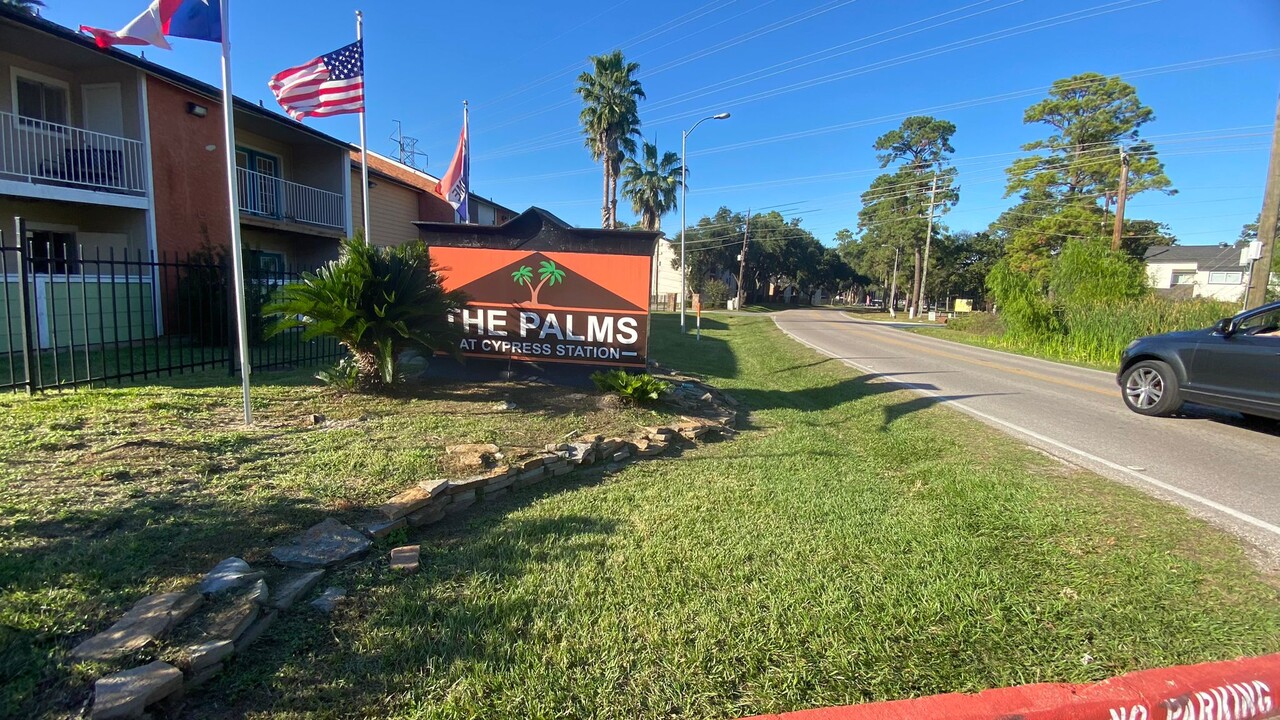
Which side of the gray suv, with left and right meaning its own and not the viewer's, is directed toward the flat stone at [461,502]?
left

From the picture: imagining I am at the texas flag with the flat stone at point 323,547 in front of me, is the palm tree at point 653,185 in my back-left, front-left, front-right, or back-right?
back-left

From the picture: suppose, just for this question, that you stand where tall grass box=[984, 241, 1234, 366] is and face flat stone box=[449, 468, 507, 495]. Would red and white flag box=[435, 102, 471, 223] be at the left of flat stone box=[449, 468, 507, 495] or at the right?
right

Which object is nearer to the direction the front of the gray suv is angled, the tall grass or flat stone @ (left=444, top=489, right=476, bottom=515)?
the tall grass

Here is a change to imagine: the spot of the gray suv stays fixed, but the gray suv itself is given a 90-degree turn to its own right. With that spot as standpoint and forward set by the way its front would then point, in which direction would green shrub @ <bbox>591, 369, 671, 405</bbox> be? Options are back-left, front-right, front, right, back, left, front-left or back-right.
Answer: back

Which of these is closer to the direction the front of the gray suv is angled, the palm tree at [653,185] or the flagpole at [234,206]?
the palm tree

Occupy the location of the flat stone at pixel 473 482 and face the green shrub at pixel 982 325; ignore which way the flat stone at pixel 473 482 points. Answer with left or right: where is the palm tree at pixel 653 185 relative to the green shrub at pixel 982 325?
left

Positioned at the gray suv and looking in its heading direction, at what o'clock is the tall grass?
The tall grass is roughly at 1 o'clock from the gray suv.

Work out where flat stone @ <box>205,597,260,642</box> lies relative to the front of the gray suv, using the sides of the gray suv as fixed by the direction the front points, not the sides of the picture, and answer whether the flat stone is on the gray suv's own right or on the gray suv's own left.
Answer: on the gray suv's own left

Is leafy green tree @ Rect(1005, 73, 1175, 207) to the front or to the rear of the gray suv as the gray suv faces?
to the front

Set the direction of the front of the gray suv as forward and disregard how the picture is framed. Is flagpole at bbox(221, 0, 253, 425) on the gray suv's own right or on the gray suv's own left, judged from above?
on the gray suv's own left

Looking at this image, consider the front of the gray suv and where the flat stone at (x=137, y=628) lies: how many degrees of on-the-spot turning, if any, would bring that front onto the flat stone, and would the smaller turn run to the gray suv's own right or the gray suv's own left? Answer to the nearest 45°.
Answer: approximately 135° to the gray suv's own left

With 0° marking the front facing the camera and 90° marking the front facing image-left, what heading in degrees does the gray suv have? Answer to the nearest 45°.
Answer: approximately 135°
